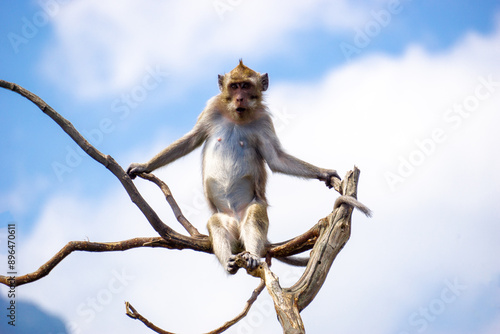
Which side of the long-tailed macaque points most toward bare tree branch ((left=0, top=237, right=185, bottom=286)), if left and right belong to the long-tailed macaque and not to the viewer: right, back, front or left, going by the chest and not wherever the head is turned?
right

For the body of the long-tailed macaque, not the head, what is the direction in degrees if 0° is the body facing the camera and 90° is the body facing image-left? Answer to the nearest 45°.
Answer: approximately 0°

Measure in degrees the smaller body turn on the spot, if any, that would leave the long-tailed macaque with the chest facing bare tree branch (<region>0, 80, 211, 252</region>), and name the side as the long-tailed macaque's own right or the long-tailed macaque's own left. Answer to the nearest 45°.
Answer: approximately 45° to the long-tailed macaque's own right
